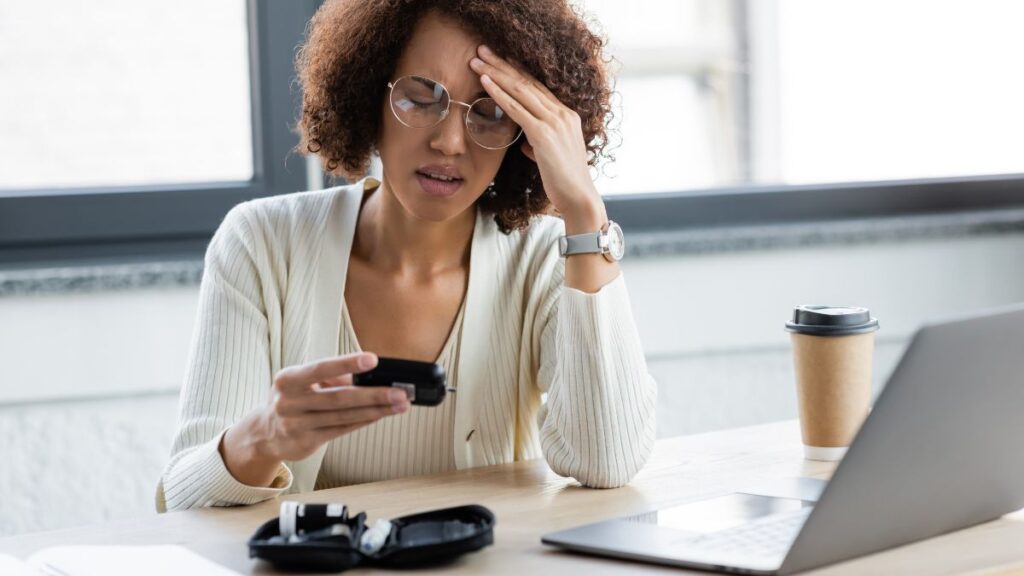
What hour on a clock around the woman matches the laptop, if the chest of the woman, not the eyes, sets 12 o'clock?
The laptop is roughly at 11 o'clock from the woman.

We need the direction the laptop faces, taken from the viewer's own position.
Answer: facing away from the viewer and to the left of the viewer

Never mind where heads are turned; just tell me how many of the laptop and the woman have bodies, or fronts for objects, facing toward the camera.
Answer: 1

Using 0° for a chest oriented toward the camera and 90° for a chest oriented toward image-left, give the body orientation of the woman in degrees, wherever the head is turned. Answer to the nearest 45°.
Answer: approximately 0°

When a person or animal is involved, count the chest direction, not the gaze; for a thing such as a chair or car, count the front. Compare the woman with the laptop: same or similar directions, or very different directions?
very different directions

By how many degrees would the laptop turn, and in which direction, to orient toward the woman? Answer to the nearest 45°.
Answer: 0° — it already faces them

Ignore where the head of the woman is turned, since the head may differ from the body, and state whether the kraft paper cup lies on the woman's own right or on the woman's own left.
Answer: on the woman's own left

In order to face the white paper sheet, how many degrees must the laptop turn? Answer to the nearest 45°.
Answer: approximately 45° to its left
